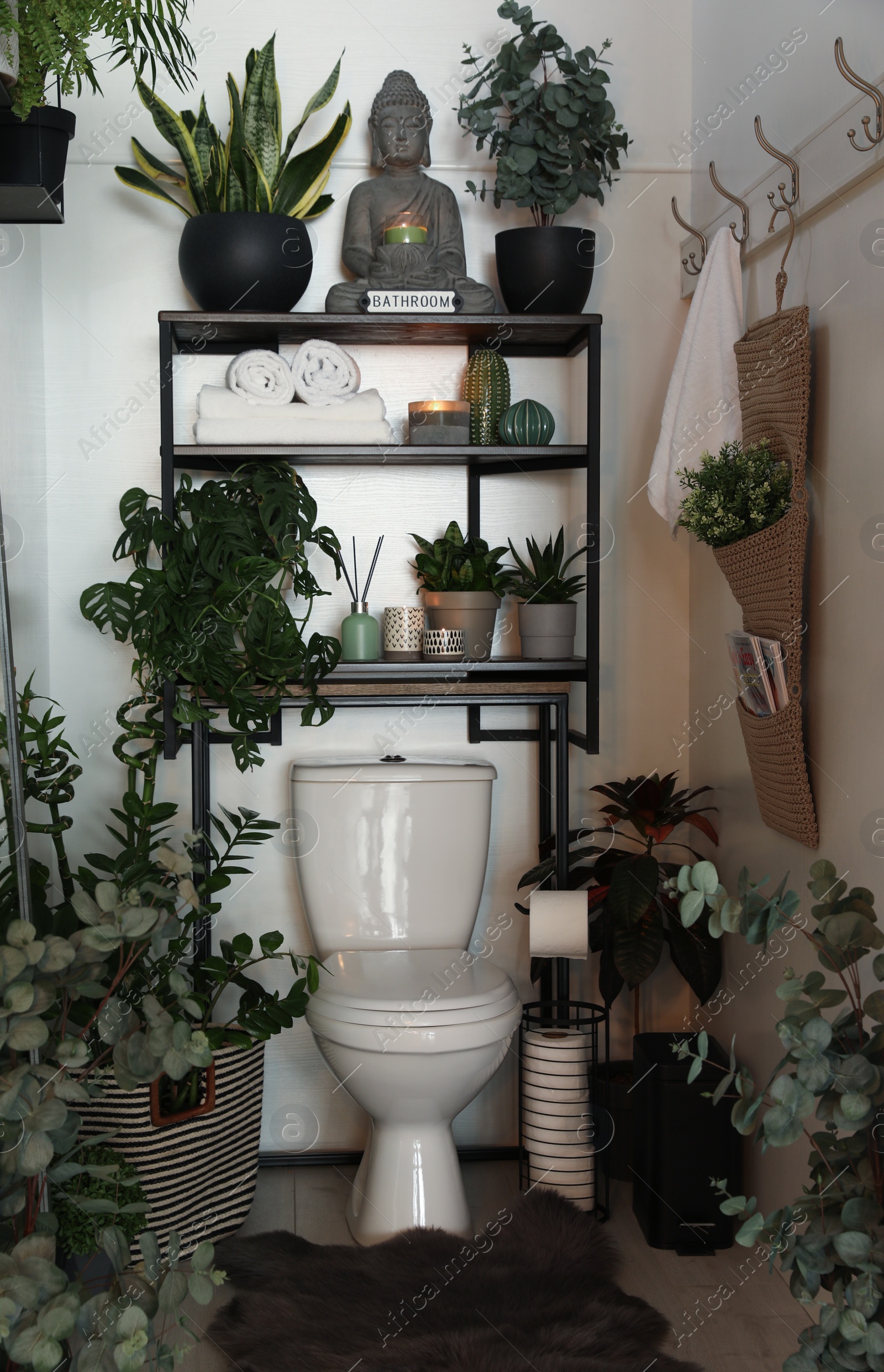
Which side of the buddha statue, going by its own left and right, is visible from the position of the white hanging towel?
left

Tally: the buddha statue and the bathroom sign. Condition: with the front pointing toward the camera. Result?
2

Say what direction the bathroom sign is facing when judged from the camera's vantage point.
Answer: facing the viewer

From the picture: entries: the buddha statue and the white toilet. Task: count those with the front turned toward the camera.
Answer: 2

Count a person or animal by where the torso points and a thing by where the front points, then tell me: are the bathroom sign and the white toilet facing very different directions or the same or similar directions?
same or similar directions

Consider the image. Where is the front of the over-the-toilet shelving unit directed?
toward the camera

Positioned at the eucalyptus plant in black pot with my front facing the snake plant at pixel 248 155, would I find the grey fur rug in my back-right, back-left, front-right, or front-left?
front-left

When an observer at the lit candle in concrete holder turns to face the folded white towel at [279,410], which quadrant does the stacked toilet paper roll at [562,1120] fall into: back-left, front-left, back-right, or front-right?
back-left
